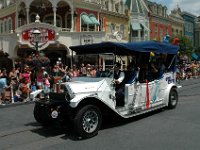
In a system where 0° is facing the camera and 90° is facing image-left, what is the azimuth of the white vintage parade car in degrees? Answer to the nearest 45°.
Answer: approximately 45°
